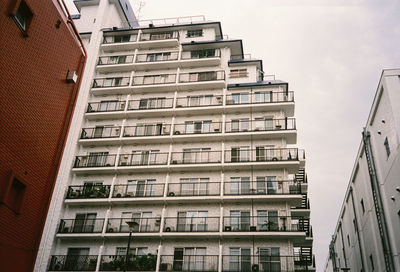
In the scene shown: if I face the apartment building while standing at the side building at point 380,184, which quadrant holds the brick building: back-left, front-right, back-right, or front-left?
front-left

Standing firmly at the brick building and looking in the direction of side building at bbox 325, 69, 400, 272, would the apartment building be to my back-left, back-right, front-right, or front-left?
front-left

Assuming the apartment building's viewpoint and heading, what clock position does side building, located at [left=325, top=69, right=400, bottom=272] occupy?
The side building is roughly at 10 o'clock from the apartment building.

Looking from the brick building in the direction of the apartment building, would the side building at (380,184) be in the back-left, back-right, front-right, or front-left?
front-right

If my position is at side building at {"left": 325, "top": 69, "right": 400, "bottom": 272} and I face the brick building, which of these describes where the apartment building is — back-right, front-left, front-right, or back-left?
front-right

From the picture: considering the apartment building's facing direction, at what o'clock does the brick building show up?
The brick building is roughly at 1 o'clock from the apartment building.

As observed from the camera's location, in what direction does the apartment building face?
facing the viewer
